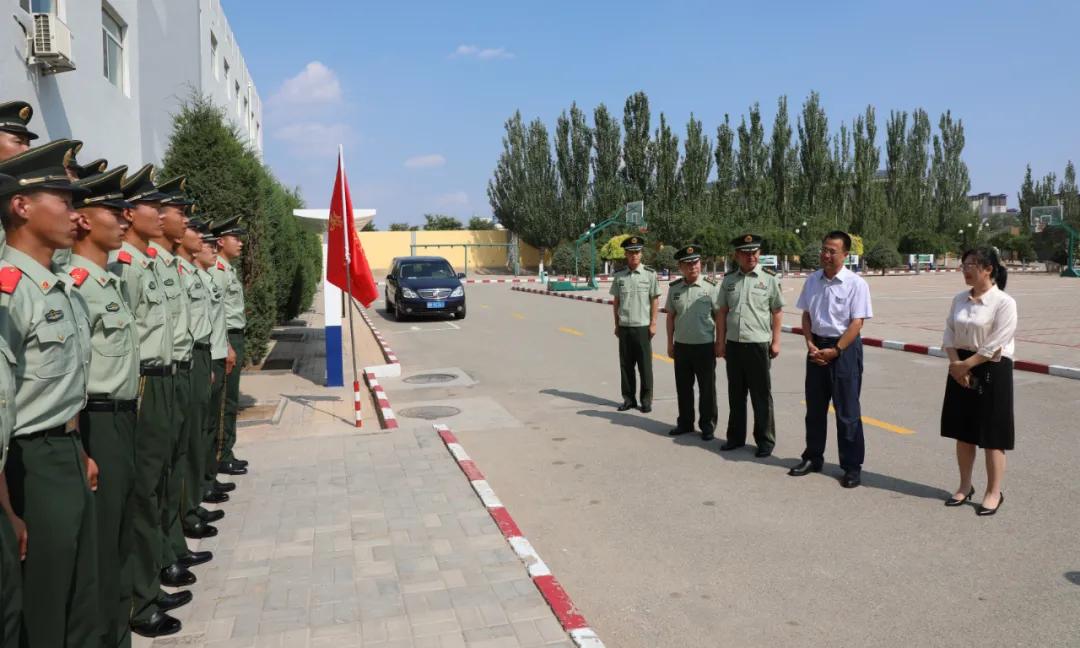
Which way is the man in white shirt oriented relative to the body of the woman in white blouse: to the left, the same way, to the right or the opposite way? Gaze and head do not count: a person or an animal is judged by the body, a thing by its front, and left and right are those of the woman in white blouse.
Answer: the same way

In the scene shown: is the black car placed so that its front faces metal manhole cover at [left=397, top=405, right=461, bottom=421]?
yes

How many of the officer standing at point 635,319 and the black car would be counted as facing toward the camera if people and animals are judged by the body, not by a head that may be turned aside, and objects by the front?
2

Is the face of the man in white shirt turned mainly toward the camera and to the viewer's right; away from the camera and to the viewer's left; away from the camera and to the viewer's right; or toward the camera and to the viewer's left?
toward the camera and to the viewer's left

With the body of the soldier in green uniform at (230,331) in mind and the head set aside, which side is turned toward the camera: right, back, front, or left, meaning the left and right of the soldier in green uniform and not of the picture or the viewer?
right

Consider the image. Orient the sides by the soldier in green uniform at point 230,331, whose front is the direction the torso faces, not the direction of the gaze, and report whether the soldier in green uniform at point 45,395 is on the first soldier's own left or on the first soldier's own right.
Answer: on the first soldier's own right

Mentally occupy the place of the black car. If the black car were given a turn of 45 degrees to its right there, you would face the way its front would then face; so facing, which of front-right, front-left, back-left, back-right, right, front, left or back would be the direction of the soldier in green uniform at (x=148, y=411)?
front-left

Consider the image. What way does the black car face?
toward the camera

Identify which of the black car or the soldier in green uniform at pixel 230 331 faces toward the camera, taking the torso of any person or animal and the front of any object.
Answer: the black car

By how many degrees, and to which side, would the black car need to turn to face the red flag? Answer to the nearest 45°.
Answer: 0° — it already faces it

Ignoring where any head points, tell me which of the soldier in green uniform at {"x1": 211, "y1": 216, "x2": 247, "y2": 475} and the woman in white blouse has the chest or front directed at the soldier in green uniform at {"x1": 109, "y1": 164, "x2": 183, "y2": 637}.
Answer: the woman in white blouse

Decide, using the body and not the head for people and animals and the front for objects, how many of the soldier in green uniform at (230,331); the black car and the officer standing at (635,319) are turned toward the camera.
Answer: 2

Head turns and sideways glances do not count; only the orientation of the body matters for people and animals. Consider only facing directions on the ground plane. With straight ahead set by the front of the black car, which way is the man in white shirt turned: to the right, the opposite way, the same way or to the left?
to the right

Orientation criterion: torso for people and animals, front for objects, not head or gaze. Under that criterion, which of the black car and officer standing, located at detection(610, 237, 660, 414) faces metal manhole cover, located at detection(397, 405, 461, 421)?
the black car

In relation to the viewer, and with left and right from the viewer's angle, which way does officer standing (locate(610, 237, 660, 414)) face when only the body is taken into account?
facing the viewer

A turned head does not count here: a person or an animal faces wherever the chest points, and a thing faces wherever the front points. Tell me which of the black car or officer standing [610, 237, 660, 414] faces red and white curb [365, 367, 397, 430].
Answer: the black car

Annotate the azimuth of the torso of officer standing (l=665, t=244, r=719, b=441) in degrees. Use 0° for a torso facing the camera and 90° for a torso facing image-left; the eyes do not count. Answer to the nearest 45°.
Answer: approximately 45°

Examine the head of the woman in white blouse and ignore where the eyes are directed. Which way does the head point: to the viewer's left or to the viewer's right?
to the viewer's left

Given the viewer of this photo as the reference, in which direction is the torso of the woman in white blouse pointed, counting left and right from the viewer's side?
facing the viewer and to the left of the viewer

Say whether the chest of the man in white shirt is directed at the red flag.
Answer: no

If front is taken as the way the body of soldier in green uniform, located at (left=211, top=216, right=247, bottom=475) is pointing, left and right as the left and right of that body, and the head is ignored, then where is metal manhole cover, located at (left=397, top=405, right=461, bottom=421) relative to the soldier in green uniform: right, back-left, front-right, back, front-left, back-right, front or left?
front-left
